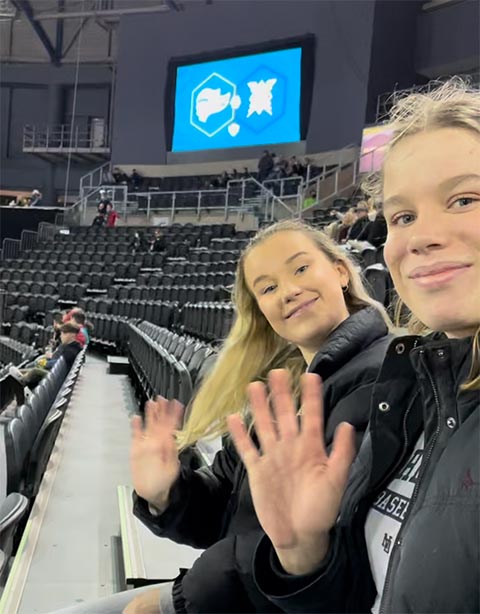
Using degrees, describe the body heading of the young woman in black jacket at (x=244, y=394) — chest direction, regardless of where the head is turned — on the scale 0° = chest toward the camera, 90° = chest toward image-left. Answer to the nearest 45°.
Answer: approximately 45°

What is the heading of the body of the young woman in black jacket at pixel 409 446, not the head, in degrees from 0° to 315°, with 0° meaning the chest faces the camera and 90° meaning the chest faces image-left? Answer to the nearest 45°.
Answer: approximately 45°

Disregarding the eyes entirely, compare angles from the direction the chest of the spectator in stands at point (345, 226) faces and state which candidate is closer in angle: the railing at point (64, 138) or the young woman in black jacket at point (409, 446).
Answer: the young woman in black jacket

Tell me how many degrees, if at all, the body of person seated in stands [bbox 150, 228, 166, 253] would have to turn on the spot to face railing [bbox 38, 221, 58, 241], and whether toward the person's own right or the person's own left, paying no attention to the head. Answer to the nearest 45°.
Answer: approximately 135° to the person's own right

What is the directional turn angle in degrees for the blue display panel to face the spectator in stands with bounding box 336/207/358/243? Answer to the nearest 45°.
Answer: approximately 45° to its left
